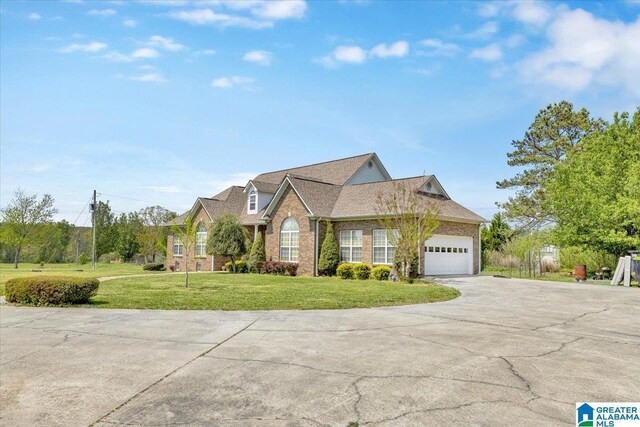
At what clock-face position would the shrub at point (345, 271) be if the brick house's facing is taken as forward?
The shrub is roughly at 11 o'clock from the brick house.

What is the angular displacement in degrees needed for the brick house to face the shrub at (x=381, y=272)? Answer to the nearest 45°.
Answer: approximately 45° to its left

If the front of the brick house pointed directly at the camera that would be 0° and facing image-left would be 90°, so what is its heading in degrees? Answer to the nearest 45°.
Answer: approximately 45°
